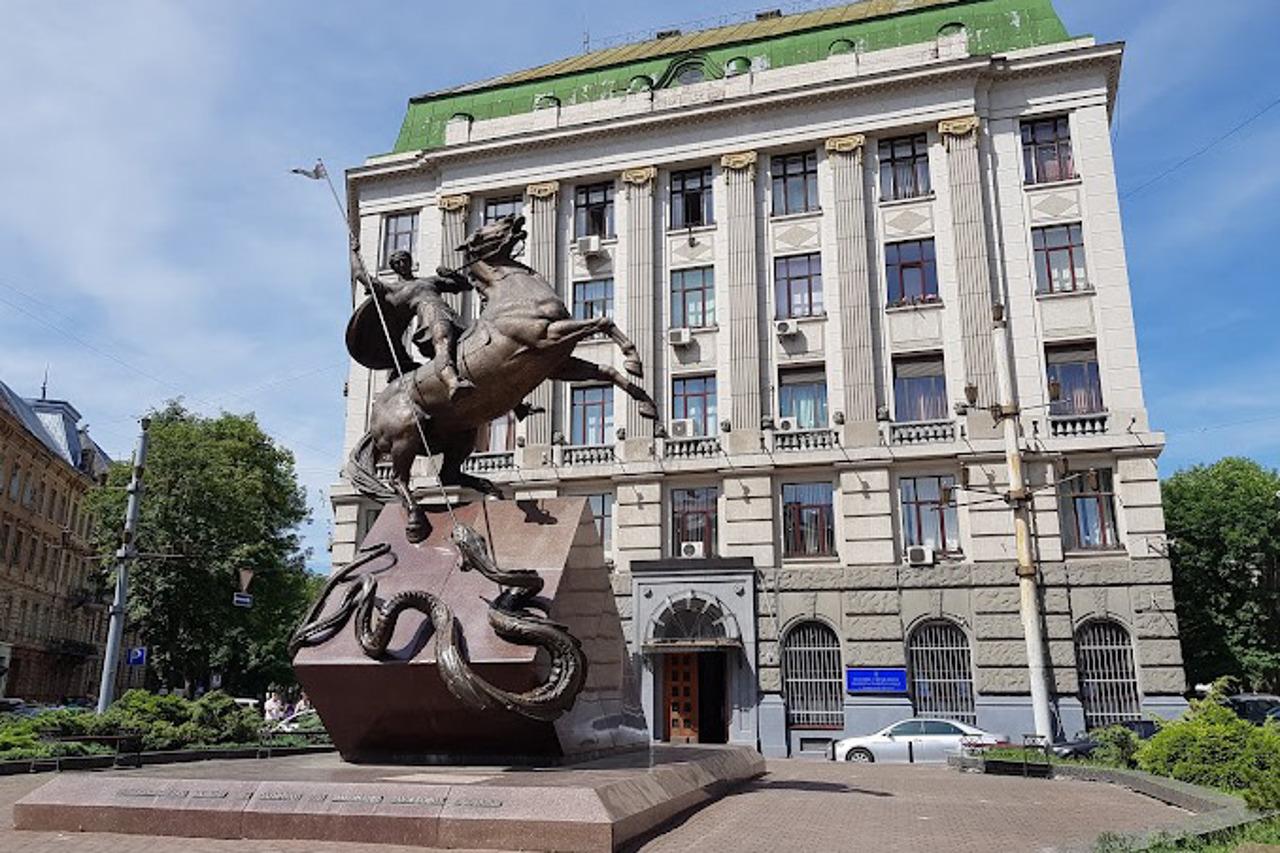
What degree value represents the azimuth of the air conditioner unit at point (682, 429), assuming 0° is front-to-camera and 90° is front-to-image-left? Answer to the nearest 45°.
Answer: approximately 0°

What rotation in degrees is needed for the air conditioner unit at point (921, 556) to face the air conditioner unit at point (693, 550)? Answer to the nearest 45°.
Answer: approximately 90° to its right

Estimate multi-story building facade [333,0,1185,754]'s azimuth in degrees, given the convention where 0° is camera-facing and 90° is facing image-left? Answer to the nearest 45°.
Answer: approximately 0°

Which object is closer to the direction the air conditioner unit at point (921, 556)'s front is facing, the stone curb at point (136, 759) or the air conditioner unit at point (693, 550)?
the stone curb

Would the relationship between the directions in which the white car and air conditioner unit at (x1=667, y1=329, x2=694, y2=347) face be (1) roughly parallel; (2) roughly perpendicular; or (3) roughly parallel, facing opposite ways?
roughly perpendicular

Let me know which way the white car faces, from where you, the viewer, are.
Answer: facing to the left of the viewer
